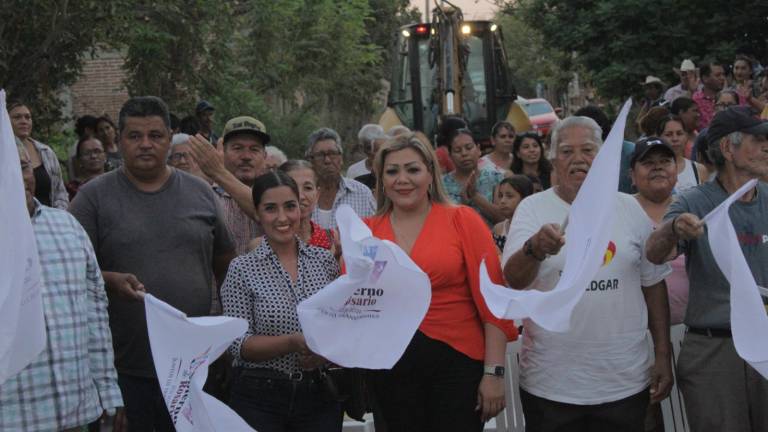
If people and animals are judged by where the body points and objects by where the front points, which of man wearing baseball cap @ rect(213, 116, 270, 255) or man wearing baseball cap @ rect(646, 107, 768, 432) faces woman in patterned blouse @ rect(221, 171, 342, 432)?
man wearing baseball cap @ rect(213, 116, 270, 255)

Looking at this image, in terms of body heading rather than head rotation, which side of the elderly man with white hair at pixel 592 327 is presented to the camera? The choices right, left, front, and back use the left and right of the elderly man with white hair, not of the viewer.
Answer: front

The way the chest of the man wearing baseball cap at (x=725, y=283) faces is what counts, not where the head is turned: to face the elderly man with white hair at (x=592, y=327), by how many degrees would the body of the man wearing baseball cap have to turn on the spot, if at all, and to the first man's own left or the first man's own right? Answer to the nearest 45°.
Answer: approximately 90° to the first man's own right

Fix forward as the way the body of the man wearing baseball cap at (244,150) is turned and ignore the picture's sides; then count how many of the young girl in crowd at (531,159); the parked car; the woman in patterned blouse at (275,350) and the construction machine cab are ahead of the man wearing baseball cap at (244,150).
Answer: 1

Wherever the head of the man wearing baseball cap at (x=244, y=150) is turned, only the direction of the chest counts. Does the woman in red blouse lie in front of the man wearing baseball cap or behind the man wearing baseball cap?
in front

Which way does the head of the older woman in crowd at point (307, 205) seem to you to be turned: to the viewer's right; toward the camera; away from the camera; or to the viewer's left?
toward the camera

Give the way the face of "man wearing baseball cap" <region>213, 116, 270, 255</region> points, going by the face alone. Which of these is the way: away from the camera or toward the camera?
toward the camera
